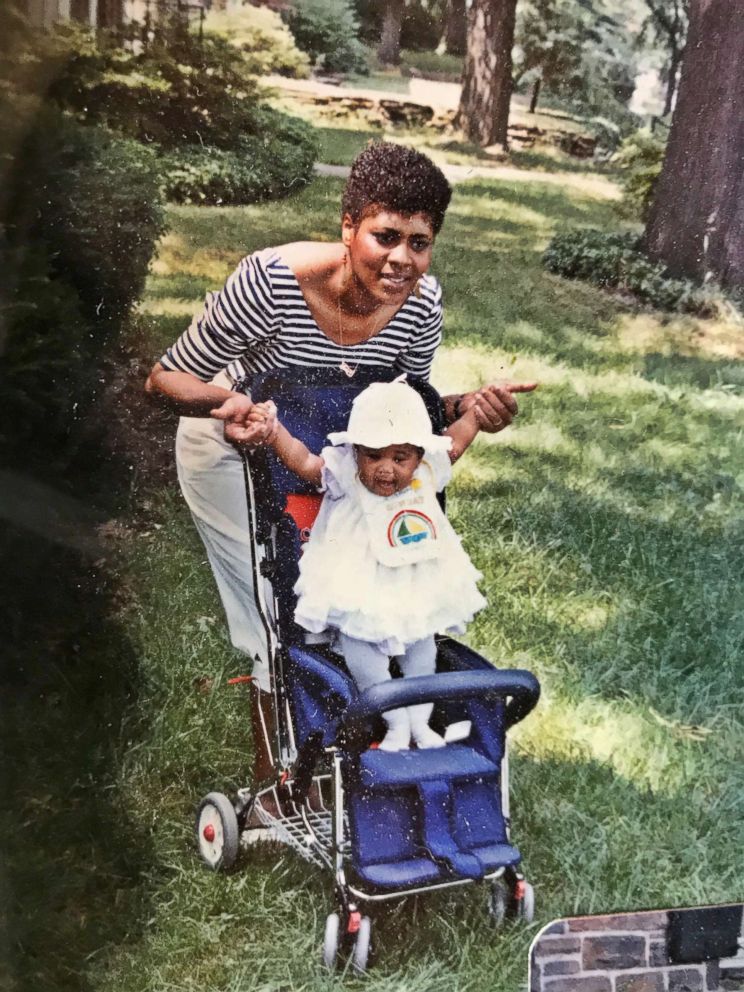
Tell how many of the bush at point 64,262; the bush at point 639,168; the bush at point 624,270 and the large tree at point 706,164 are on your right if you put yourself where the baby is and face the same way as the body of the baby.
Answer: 1

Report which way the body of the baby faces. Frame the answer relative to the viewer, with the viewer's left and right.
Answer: facing the viewer

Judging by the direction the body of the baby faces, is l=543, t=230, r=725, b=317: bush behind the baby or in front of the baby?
behind

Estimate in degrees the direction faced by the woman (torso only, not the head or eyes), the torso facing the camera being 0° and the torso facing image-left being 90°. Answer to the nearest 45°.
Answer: approximately 315°

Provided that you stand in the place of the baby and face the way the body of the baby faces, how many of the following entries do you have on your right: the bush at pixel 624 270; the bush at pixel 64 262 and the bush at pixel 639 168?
1

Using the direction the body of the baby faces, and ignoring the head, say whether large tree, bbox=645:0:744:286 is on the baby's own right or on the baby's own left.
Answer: on the baby's own left
